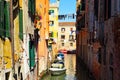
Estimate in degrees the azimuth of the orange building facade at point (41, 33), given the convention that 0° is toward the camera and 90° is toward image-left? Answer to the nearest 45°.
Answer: approximately 270°
